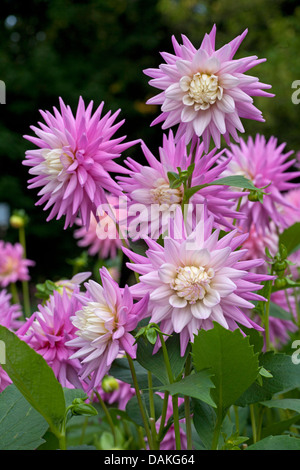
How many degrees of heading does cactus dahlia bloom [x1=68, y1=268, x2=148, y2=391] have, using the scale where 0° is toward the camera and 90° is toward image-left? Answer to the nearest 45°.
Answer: approximately 45°

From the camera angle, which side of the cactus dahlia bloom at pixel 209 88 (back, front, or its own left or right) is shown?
front

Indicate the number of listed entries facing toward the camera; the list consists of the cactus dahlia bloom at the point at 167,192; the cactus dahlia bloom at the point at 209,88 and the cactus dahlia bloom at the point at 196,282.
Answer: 3

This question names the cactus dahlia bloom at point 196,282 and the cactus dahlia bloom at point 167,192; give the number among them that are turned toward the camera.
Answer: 2

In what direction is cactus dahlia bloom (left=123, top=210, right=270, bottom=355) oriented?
toward the camera
